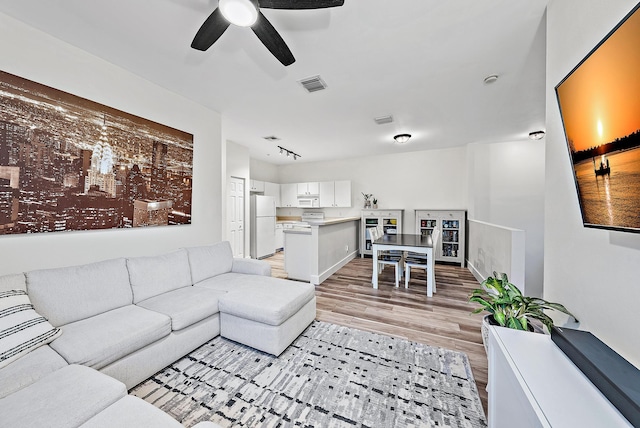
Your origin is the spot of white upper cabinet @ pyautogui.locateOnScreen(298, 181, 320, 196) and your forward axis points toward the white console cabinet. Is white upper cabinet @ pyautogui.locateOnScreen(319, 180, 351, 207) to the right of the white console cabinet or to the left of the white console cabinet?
left

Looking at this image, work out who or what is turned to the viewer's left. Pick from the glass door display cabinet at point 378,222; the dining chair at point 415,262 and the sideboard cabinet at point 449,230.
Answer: the dining chair

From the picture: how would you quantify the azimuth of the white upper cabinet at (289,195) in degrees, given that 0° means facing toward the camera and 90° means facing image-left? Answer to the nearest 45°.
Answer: approximately 0°

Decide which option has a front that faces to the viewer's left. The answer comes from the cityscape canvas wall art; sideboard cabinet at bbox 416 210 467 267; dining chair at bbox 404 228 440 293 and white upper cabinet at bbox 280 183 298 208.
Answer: the dining chair

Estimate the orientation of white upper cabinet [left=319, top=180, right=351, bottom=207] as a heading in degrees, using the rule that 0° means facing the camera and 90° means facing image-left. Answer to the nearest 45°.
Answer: approximately 0°

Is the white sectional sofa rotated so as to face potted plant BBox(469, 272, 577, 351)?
yes

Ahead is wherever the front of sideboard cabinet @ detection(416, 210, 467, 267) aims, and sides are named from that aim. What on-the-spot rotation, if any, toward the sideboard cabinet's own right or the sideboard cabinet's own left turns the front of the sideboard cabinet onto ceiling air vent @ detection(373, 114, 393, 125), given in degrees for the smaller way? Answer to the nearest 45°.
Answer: approximately 45° to the sideboard cabinet's own right

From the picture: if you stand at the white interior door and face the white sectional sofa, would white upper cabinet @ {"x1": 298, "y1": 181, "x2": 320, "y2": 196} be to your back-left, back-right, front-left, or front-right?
back-left

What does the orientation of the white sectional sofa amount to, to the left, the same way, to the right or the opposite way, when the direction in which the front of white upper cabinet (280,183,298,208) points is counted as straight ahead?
to the left

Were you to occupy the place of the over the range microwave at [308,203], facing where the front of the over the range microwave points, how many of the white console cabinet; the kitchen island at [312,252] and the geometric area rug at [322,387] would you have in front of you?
3

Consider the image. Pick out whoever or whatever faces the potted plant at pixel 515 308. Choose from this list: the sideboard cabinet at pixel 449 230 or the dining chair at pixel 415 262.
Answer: the sideboard cabinet
